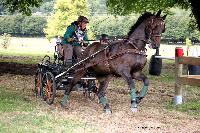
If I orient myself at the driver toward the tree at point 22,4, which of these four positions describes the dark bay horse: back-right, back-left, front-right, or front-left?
back-right

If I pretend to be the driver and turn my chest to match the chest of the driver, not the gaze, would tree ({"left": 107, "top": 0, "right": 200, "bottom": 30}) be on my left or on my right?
on my left

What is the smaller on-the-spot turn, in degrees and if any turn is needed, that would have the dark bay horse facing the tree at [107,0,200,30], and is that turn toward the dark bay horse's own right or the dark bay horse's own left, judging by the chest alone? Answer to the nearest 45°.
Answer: approximately 135° to the dark bay horse's own left

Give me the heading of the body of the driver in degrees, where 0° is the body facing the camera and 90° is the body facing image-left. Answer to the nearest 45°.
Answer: approximately 315°

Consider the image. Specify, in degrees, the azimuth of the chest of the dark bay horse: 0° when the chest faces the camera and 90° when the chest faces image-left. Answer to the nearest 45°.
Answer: approximately 315°

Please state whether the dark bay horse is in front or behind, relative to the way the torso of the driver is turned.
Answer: in front

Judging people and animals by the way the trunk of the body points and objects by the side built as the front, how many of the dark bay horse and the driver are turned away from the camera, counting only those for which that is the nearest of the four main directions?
0

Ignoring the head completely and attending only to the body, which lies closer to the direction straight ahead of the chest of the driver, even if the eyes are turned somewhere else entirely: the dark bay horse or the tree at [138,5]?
the dark bay horse

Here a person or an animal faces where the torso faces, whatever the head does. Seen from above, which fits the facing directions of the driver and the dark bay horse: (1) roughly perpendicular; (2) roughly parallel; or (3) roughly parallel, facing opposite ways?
roughly parallel
